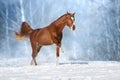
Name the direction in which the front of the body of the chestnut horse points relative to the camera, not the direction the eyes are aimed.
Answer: to the viewer's right
